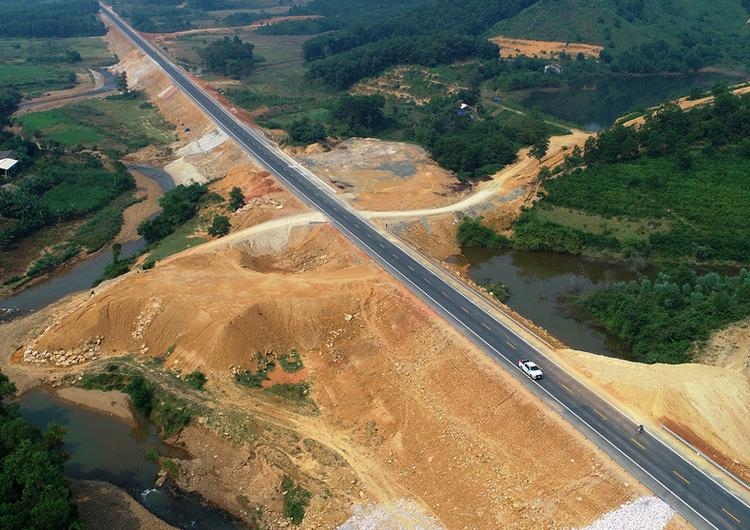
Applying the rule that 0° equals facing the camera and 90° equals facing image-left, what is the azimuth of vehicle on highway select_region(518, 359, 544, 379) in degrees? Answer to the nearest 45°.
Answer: approximately 315°

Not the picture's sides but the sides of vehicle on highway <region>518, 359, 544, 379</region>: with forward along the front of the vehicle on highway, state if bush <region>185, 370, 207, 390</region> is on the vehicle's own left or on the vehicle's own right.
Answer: on the vehicle's own right

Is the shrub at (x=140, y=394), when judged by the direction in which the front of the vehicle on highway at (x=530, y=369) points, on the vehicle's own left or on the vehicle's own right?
on the vehicle's own right

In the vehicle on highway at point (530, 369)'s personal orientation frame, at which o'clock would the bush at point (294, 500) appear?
The bush is roughly at 3 o'clock from the vehicle on highway.

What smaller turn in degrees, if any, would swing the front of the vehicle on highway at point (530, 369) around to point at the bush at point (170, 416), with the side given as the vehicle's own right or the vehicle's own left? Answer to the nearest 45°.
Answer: approximately 135° to the vehicle's own right
